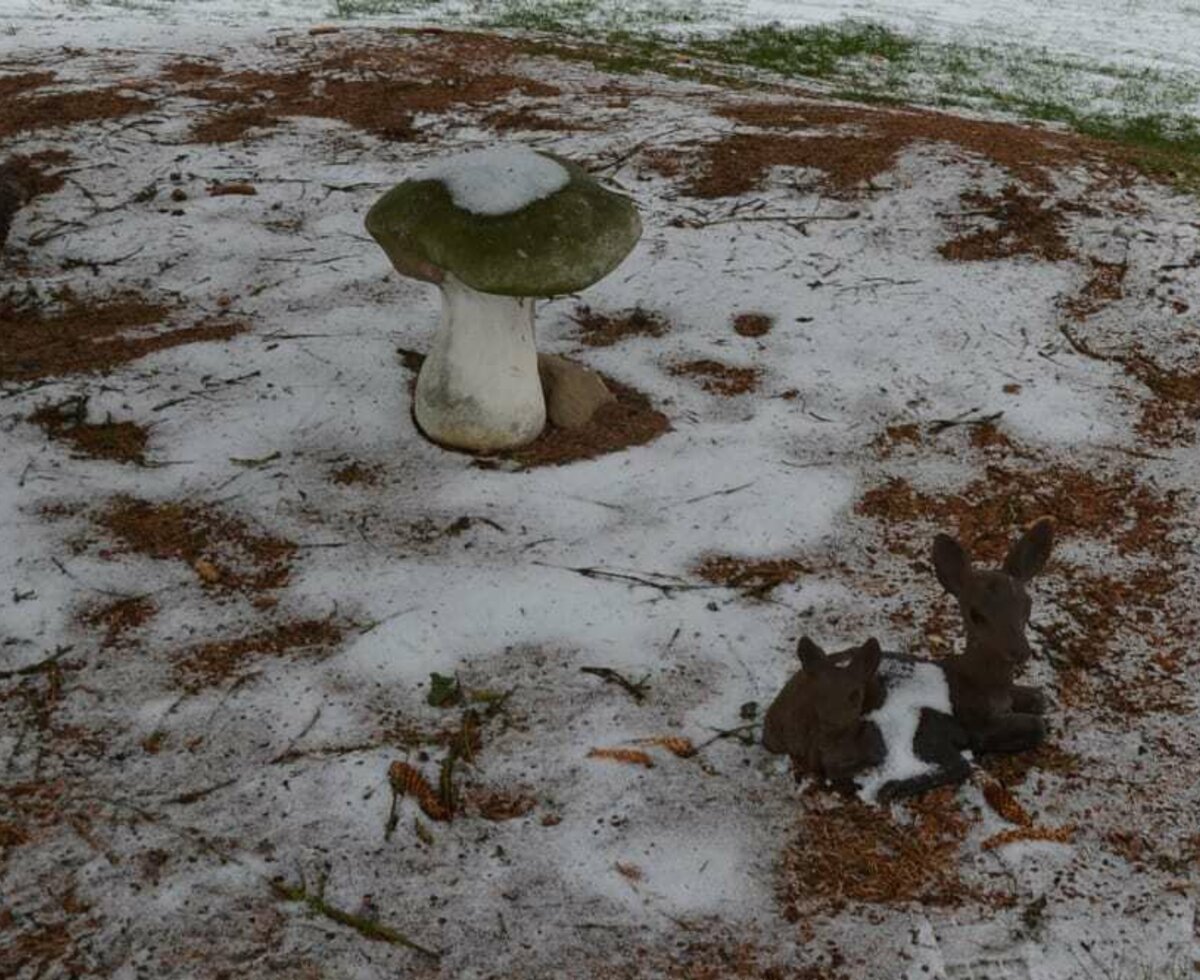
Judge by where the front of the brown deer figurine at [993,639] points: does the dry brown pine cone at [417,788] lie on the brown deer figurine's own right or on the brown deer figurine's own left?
on the brown deer figurine's own right

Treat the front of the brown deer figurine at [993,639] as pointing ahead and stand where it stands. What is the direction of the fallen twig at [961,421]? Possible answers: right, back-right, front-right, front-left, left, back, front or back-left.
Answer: back-left

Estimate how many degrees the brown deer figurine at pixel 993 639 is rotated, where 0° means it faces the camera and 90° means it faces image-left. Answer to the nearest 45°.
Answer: approximately 315°

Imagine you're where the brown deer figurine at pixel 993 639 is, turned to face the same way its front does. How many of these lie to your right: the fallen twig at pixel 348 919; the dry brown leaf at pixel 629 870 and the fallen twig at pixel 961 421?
2

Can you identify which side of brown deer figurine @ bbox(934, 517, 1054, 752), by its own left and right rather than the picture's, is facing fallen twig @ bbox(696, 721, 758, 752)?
right

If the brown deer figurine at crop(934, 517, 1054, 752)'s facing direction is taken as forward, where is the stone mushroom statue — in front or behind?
behind

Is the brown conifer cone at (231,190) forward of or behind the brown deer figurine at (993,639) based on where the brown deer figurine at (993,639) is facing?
behind
